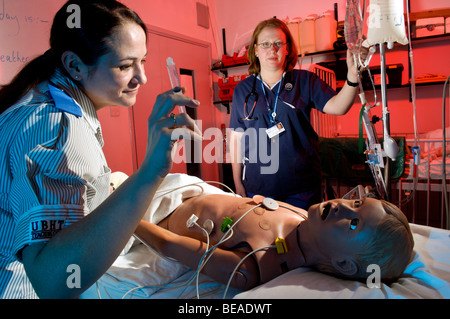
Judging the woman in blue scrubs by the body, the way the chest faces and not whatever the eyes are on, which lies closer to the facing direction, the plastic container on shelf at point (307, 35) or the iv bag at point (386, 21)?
the iv bag

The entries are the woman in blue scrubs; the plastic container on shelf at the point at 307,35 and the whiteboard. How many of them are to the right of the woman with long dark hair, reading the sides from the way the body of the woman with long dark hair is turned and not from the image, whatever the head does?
0

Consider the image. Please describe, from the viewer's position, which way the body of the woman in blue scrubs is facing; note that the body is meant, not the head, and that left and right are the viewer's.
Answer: facing the viewer

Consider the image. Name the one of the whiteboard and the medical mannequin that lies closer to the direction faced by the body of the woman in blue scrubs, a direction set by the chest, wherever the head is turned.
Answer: the medical mannequin

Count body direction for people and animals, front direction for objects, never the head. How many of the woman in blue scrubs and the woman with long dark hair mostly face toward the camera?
1

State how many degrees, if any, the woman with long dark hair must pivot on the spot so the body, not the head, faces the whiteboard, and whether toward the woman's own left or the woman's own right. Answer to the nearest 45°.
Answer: approximately 90° to the woman's own left

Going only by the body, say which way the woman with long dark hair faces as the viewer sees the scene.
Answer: to the viewer's right

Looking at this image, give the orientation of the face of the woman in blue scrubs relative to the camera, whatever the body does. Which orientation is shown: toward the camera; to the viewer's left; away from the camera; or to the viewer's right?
toward the camera

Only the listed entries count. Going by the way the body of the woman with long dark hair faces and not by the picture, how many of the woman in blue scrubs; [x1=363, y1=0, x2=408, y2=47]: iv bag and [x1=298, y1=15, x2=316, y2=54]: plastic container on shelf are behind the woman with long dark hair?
0

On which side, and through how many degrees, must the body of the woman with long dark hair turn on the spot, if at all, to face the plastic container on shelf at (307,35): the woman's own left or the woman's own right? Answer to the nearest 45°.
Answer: approximately 45° to the woman's own left

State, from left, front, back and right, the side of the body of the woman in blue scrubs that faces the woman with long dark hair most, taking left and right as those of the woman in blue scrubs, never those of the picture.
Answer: front

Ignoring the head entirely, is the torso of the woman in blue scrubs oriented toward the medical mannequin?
yes

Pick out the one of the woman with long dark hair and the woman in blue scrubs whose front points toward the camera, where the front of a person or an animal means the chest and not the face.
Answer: the woman in blue scrubs
